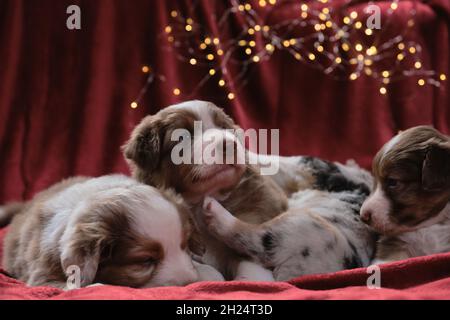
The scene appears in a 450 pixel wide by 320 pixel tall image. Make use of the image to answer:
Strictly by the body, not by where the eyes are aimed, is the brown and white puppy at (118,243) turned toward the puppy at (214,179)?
no

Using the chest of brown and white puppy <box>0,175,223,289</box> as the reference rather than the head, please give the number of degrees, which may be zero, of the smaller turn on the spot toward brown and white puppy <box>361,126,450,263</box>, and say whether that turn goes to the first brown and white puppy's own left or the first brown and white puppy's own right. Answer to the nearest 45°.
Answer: approximately 45° to the first brown and white puppy's own left

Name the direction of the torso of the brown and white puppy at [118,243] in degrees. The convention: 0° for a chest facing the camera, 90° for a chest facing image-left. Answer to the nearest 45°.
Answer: approximately 315°

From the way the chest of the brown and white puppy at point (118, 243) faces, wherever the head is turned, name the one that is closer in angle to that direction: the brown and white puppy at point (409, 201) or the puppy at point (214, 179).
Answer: the brown and white puppy

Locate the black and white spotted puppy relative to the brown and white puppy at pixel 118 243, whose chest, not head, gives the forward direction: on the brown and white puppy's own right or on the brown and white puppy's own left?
on the brown and white puppy's own left
